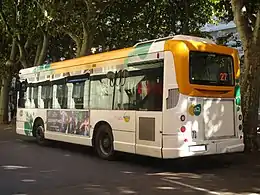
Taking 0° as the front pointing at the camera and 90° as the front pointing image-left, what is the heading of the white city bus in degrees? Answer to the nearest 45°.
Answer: approximately 135°
